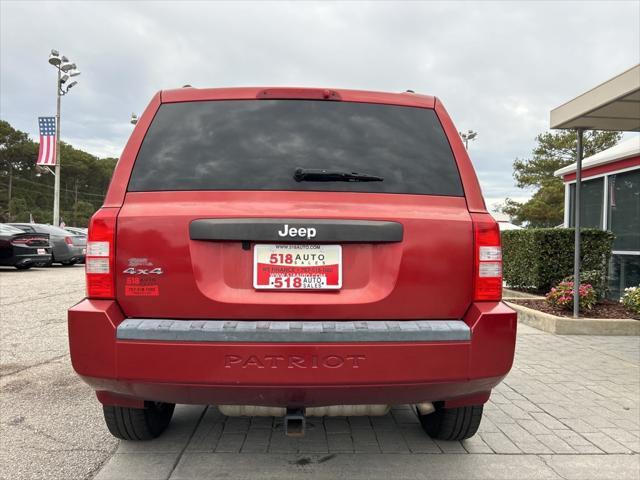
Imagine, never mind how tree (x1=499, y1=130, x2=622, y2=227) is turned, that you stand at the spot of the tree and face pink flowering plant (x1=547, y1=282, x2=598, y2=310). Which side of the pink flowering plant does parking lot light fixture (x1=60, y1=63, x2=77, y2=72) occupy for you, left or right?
right

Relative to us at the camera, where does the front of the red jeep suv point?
facing away from the viewer

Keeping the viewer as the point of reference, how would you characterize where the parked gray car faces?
facing away from the viewer and to the left of the viewer

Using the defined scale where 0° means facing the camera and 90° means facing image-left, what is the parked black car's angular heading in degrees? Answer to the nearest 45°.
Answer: approximately 135°

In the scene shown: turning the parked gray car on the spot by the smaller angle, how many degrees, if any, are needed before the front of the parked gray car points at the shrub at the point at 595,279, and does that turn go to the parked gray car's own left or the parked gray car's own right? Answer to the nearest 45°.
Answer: approximately 180°

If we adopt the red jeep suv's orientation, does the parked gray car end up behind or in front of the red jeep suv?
in front

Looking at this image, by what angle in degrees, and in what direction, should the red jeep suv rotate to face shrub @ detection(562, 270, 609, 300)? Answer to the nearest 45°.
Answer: approximately 45° to its right

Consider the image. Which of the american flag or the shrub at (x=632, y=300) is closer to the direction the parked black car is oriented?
the american flag

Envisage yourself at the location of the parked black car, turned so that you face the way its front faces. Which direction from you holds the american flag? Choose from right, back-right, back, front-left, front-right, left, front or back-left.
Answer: front-right

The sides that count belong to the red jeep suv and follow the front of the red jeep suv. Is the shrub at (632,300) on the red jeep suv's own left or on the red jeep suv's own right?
on the red jeep suv's own right
